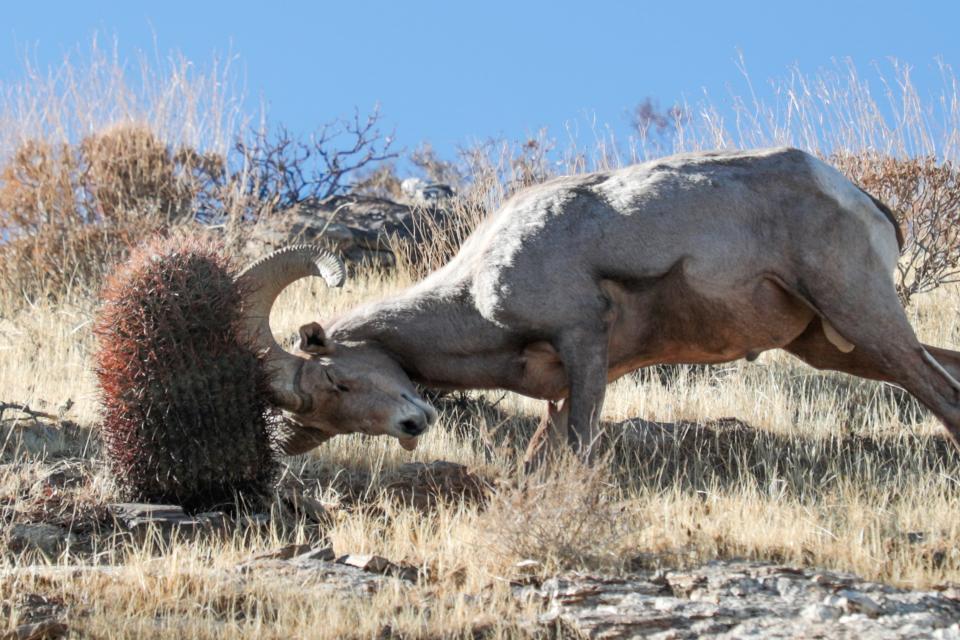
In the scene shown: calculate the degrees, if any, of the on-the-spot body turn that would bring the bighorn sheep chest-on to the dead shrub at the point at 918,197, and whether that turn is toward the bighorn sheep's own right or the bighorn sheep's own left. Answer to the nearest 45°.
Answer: approximately 135° to the bighorn sheep's own right

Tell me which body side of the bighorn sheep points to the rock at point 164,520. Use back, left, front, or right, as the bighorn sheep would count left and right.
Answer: front

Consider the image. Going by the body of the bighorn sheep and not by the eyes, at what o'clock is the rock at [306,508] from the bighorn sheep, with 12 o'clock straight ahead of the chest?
The rock is roughly at 12 o'clock from the bighorn sheep.

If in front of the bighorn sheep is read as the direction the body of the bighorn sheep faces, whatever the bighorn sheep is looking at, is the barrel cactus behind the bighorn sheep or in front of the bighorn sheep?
in front

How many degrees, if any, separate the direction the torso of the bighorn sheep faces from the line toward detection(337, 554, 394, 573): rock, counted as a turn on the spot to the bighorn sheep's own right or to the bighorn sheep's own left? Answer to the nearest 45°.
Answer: approximately 45° to the bighorn sheep's own left

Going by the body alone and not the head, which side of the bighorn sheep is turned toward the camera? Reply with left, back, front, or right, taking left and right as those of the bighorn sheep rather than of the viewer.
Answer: left

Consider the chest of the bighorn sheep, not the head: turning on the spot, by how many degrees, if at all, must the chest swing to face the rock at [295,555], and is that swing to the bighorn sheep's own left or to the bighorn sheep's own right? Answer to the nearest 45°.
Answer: approximately 45° to the bighorn sheep's own left

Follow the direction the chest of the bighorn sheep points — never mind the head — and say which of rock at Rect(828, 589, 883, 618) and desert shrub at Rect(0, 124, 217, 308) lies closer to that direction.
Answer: the desert shrub

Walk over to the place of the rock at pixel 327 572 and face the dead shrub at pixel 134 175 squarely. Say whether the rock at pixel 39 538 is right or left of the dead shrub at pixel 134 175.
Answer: left

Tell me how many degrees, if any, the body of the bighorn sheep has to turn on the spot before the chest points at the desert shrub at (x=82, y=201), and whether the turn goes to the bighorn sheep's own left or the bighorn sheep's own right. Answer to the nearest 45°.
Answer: approximately 45° to the bighorn sheep's own right

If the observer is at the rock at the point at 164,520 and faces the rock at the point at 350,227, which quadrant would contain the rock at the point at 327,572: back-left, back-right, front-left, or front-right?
back-right
